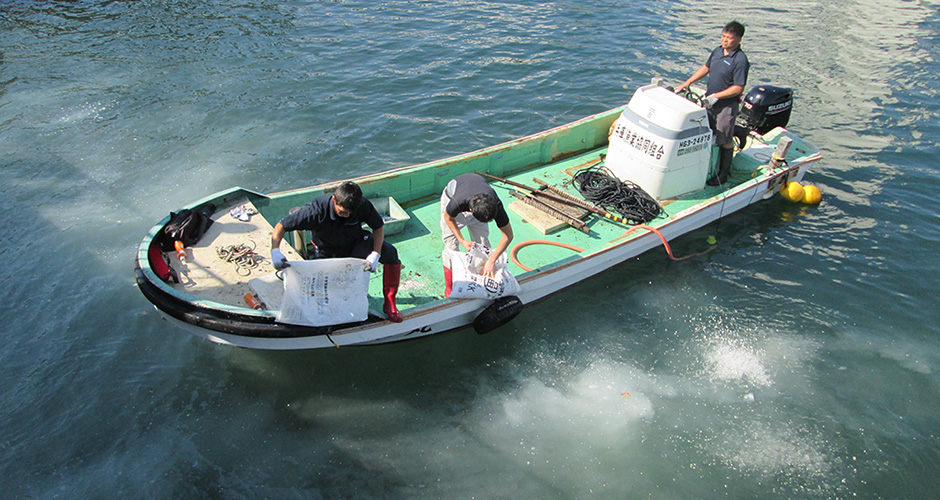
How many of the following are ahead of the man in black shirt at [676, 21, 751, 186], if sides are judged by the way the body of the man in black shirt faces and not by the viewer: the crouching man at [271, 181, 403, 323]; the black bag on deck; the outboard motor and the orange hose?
3

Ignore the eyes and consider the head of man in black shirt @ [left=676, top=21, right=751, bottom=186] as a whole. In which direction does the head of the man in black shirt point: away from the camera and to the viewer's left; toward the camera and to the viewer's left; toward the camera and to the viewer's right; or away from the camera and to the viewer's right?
toward the camera and to the viewer's left

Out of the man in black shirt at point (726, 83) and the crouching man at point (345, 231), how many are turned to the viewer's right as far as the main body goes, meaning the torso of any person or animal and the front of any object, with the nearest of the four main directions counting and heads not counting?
0

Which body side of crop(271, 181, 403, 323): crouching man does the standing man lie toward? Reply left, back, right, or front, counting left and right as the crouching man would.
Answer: left

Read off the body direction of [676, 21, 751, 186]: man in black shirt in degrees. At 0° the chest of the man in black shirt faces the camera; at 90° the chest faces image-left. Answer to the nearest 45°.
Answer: approximately 45°

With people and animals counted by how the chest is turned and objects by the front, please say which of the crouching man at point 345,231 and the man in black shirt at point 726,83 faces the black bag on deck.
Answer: the man in black shirt

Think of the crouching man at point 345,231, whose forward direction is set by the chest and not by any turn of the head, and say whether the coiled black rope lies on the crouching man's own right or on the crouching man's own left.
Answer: on the crouching man's own left

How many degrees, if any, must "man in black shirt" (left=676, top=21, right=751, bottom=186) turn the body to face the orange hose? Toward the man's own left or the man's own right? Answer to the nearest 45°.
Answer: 0° — they already face it

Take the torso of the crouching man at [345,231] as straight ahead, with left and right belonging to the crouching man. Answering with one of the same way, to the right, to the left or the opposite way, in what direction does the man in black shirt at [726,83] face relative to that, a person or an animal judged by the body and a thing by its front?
to the right

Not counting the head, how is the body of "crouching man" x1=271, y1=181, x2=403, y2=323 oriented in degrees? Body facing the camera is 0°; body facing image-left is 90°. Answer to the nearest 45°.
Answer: approximately 0°
